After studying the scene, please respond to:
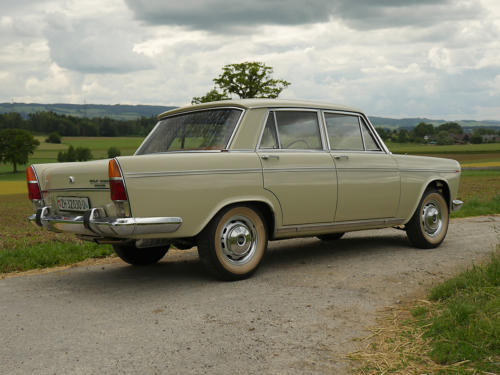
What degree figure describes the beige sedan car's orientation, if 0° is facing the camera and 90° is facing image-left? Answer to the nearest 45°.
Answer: approximately 225°
